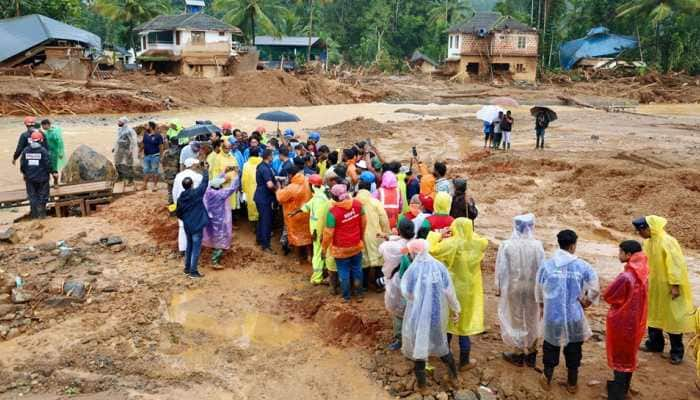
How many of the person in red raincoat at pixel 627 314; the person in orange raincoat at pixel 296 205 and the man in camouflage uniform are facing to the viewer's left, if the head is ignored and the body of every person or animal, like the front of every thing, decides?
1

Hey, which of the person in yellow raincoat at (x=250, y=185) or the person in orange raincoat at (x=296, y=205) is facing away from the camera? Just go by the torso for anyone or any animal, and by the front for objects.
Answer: the person in orange raincoat

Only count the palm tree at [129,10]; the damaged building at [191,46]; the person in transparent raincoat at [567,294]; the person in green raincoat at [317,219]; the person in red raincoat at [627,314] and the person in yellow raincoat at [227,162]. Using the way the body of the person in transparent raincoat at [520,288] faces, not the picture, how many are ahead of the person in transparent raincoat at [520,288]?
4

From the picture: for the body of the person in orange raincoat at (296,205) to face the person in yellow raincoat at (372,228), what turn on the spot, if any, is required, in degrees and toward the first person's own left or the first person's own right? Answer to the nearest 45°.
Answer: approximately 135° to the first person's own right

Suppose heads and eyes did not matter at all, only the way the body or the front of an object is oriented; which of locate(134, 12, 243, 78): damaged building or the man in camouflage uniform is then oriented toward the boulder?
the damaged building

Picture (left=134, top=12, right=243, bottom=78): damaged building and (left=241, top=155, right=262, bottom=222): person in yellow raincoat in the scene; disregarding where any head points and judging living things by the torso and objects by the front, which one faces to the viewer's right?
the person in yellow raincoat

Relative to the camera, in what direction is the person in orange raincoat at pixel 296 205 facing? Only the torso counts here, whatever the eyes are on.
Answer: away from the camera

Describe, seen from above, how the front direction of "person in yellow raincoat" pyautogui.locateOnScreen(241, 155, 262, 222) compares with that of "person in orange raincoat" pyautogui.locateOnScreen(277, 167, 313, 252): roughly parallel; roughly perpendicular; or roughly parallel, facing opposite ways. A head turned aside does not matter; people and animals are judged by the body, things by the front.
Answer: roughly perpendicular

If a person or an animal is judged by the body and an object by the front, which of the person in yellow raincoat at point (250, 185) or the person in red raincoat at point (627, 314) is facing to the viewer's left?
the person in red raincoat

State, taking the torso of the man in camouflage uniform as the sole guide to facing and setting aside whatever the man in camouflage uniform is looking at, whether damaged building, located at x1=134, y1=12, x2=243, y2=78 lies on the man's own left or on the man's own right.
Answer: on the man's own left

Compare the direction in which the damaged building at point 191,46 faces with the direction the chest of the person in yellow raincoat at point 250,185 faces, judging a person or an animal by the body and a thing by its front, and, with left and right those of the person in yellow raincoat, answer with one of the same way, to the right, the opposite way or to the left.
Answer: to the right

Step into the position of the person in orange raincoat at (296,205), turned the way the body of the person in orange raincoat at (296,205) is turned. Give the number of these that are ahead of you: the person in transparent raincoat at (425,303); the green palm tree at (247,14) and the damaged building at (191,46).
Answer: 2

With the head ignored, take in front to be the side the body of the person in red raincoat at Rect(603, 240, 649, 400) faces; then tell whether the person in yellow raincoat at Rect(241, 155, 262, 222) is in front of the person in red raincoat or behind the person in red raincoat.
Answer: in front

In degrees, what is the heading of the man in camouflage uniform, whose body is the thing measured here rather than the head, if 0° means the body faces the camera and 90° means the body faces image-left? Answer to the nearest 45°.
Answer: approximately 270°

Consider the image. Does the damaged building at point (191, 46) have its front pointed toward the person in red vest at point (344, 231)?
yes

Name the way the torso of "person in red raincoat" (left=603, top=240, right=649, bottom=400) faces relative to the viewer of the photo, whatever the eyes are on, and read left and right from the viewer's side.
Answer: facing to the left of the viewer

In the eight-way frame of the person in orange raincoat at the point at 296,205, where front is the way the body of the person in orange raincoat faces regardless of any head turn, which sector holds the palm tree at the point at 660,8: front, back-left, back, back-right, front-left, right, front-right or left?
front-right
